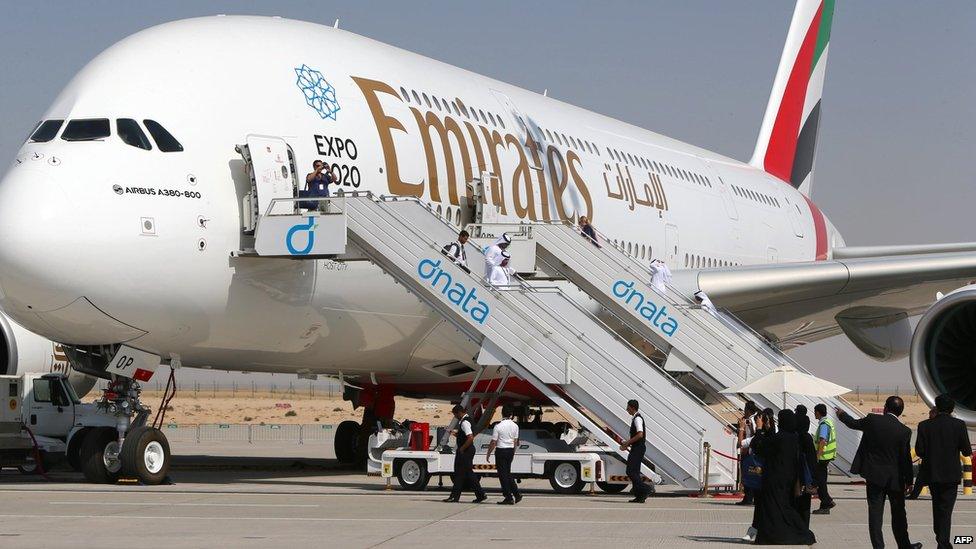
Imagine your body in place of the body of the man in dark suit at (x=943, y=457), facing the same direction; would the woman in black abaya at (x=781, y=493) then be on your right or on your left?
on your left

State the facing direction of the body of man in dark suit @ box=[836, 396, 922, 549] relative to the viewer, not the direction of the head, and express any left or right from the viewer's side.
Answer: facing away from the viewer

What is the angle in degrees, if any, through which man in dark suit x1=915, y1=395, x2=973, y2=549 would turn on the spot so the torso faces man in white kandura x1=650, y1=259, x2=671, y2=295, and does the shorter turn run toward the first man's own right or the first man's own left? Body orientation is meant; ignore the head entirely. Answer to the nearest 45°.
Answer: approximately 45° to the first man's own left

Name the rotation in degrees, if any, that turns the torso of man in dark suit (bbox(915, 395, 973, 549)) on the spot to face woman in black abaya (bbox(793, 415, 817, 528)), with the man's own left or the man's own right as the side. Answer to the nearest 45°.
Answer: approximately 45° to the man's own left

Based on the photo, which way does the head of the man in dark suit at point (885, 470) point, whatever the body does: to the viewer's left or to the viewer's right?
to the viewer's left

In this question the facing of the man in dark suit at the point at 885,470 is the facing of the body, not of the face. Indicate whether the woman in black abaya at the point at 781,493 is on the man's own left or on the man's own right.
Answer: on the man's own left

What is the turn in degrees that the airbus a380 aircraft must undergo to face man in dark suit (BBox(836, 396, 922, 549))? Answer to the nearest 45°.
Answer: approximately 90° to its left

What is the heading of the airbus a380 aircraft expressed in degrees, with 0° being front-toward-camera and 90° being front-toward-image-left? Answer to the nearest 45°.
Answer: approximately 45°

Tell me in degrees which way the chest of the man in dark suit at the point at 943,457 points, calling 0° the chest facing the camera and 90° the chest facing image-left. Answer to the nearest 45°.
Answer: approximately 180°
